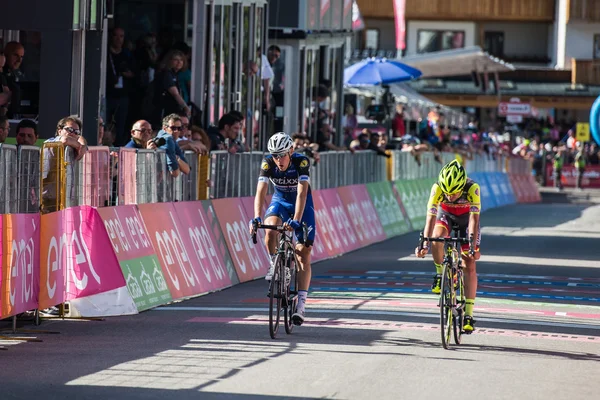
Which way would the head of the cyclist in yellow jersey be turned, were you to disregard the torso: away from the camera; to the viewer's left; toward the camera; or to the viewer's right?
toward the camera

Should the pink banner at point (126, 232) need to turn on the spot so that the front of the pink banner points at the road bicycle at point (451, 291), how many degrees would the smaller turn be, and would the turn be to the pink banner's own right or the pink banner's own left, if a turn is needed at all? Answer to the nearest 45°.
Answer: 0° — it already faces it

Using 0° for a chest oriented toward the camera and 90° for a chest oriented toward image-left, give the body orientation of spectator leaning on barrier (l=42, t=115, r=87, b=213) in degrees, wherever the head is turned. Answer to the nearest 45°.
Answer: approximately 315°

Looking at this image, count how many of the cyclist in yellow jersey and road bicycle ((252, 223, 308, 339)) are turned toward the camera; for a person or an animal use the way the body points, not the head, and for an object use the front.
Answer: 2

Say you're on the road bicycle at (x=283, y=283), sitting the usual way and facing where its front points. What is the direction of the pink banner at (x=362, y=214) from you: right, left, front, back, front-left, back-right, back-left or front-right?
back

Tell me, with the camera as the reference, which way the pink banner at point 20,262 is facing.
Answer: facing the viewer and to the right of the viewer

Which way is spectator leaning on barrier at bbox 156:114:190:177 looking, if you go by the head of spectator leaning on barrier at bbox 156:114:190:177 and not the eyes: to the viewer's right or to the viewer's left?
to the viewer's right

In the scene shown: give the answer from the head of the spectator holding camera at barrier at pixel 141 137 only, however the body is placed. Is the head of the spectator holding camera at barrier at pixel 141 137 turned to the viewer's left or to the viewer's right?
to the viewer's right

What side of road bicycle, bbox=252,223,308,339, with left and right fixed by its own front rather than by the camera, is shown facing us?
front

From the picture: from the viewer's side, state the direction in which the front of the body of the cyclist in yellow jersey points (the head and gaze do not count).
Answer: toward the camera
